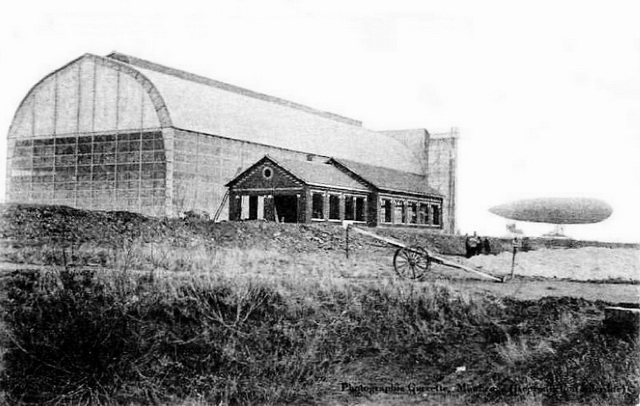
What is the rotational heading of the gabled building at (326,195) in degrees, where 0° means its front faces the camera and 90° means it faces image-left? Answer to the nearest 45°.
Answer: approximately 45°

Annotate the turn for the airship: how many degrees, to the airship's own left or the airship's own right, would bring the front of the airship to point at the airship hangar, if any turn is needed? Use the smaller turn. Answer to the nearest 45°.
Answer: approximately 180°

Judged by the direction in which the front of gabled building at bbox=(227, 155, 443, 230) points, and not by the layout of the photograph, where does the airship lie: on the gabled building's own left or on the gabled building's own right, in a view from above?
on the gabled building's own left

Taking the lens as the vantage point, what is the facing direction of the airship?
facing to the right of the viewer

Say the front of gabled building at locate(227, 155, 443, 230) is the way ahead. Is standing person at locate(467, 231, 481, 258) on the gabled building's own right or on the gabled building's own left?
on the gabled building's own left
